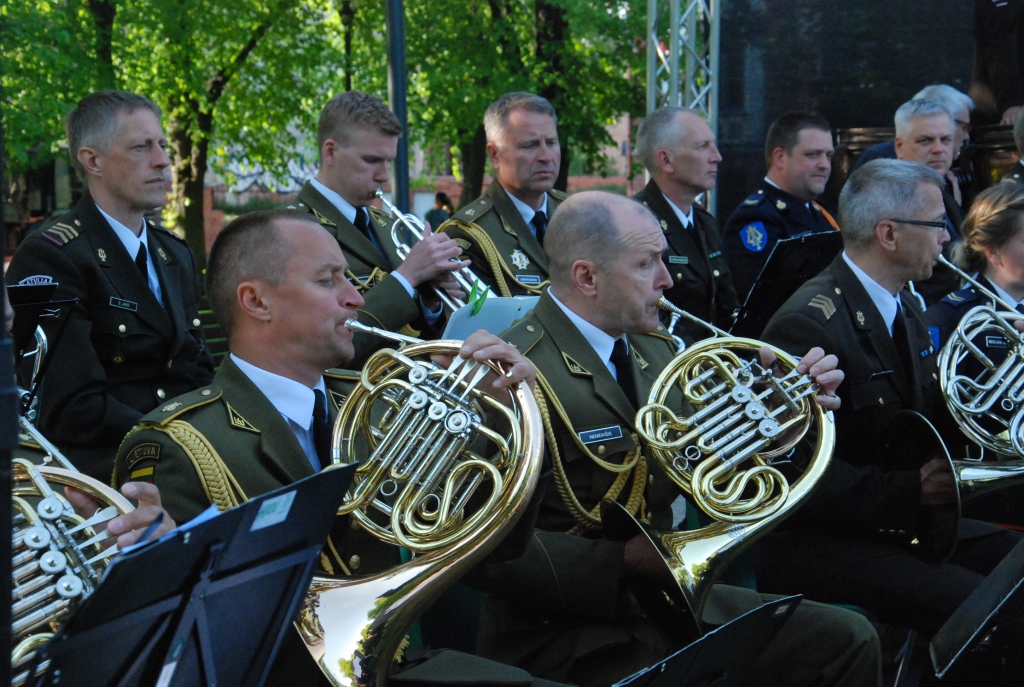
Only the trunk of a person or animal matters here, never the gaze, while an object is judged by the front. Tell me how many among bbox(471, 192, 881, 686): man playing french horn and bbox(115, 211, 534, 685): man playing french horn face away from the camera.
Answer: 0

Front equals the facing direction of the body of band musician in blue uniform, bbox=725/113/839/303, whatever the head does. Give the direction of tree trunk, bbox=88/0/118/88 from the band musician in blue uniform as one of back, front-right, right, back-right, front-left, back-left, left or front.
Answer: back

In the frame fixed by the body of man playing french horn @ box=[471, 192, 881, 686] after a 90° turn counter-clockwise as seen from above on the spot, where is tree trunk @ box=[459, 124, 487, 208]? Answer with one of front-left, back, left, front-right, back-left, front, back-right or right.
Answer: front-left

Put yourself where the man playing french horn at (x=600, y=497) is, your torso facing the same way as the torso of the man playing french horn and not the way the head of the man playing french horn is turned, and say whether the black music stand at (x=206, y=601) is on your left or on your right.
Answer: on your right

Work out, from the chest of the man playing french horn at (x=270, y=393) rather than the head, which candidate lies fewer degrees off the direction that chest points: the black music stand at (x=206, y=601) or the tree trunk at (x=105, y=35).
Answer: the black music stand

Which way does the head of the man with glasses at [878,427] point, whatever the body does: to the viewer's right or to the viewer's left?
to the viewer's right

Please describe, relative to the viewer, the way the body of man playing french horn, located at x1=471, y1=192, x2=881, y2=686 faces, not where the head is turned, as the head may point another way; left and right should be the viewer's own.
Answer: facing the viewer and to the right of the viewer

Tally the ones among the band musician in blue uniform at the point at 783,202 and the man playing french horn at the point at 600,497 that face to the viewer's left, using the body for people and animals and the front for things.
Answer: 0

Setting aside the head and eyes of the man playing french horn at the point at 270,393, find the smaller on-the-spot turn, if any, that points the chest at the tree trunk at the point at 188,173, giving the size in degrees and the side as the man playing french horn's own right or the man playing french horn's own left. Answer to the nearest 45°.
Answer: approximately 135° to the man playing french horn's own left

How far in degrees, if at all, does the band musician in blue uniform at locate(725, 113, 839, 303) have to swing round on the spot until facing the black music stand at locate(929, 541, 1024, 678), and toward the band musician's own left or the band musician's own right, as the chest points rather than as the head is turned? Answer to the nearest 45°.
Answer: approximately 45° to the band musician's own right

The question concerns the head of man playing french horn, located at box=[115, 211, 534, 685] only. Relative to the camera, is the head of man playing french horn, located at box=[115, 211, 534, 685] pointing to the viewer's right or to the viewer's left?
to the viewer's right
